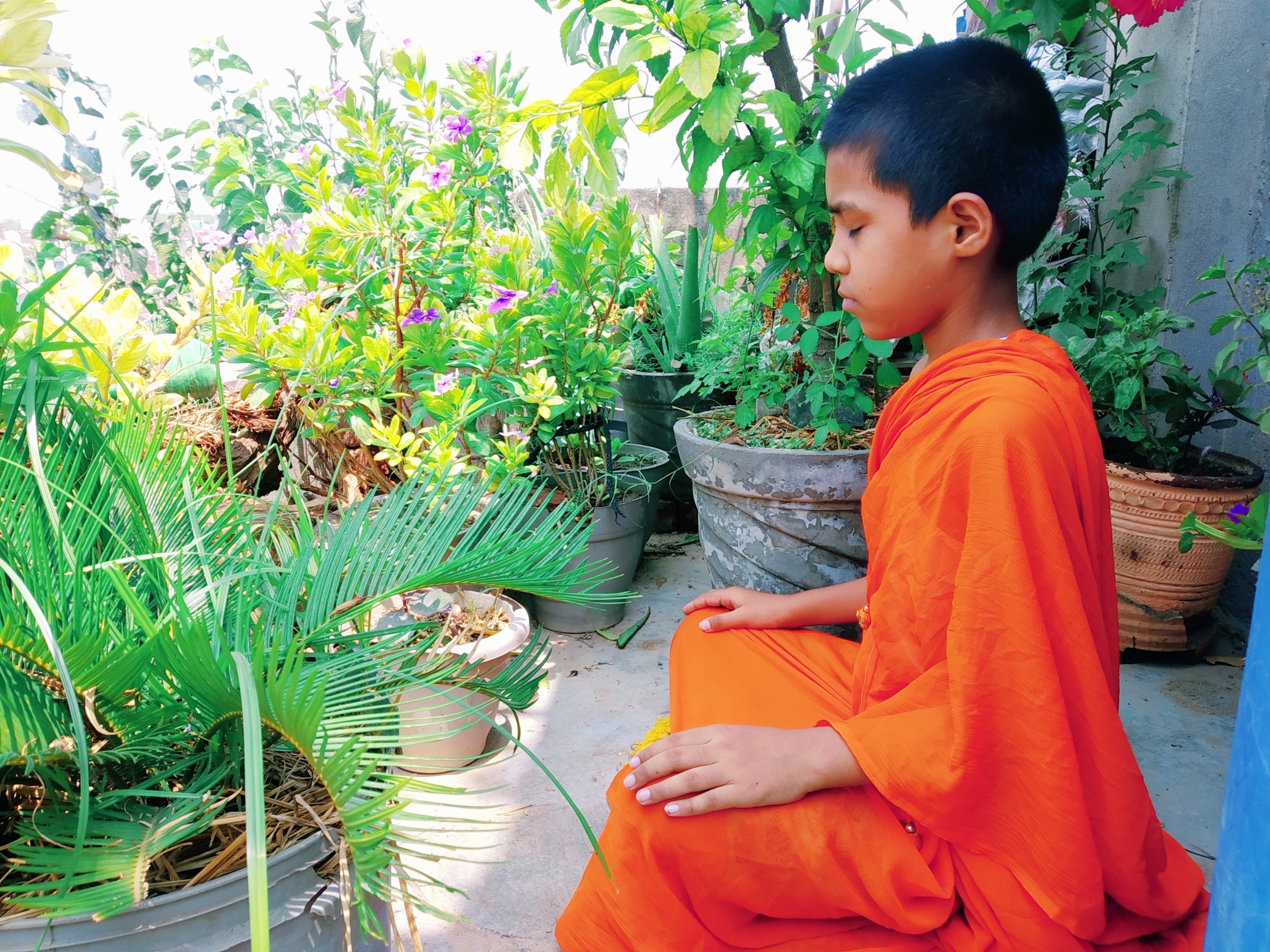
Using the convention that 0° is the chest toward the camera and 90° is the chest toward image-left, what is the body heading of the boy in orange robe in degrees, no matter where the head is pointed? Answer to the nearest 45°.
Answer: approximately 90°

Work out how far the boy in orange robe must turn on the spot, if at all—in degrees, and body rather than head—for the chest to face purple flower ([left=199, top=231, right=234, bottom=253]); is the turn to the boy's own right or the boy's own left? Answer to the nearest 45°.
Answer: approximately 45° to the boy's own right

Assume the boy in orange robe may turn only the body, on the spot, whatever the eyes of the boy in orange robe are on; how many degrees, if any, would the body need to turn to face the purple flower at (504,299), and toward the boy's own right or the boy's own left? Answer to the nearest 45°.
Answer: approximately 45° to the boy's own right

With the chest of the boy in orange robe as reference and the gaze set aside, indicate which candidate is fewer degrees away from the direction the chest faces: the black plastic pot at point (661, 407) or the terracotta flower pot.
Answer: the black plastic pot

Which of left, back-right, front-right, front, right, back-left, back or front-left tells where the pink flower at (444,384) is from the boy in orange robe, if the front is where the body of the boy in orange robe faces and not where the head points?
front-right

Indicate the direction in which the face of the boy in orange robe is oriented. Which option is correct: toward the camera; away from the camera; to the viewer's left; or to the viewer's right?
to the viewer's left

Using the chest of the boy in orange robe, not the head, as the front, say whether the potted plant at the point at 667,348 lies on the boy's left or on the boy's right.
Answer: on the boy's right

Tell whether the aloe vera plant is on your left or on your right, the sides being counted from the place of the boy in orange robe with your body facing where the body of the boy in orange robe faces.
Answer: on your right
